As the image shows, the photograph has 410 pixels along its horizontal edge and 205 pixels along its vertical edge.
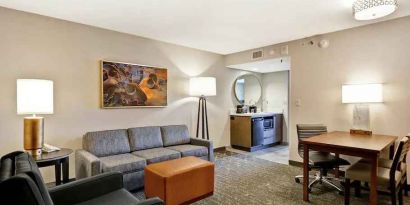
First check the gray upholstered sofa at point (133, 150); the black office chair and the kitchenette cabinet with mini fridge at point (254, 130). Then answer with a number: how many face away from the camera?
0

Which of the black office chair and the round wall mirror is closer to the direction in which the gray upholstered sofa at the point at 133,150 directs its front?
the black office chair

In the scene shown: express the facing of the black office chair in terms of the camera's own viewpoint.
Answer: facing the viewer and to the right of the viewer

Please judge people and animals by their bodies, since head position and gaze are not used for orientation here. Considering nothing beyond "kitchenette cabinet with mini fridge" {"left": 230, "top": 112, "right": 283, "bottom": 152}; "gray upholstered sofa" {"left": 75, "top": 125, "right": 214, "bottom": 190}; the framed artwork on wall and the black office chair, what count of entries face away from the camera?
0

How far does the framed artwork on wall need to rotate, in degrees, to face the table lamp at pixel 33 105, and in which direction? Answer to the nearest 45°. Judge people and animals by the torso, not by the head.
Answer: approximately 90° to its right

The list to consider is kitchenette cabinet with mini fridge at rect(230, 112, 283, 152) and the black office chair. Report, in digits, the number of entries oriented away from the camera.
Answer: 0

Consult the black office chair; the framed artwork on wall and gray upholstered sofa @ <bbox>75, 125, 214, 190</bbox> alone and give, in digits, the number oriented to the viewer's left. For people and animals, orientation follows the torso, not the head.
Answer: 0

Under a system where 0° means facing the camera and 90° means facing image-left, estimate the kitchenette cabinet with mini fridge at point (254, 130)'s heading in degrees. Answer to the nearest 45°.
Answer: approximately 315°

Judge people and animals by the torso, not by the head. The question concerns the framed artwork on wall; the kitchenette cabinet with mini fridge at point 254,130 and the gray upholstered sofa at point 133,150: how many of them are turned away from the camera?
0

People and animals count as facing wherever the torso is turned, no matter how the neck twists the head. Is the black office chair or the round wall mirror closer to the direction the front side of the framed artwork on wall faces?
the black office chair

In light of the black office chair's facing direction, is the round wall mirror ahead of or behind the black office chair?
behind

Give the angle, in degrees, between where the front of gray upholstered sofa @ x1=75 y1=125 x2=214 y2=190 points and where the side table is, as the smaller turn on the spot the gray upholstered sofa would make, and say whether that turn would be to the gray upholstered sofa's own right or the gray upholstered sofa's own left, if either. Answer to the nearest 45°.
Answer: approximately 90° to the gray upholstered sofa's own right
